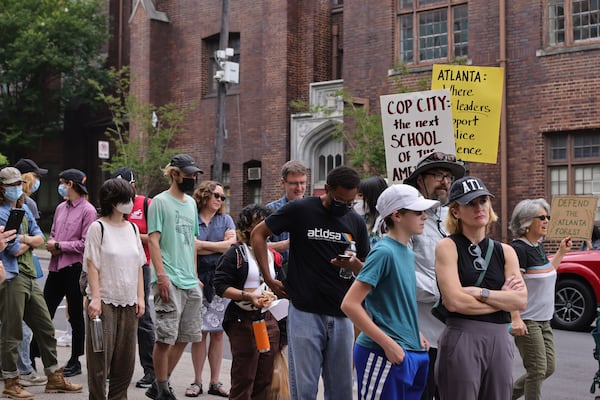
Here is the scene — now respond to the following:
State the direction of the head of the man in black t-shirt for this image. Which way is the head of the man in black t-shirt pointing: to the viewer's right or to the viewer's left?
to the viewer's right

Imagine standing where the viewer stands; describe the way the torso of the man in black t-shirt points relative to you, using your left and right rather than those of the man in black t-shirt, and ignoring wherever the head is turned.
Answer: facing the viewer and to the right of the viewer

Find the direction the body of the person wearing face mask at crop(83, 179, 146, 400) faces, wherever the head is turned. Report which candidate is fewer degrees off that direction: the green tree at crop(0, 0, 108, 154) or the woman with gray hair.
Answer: the woman with gray hair

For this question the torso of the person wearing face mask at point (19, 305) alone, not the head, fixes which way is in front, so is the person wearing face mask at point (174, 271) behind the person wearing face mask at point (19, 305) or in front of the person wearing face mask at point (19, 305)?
in front

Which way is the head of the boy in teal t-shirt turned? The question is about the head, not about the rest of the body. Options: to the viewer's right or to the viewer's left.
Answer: to the viewer's right

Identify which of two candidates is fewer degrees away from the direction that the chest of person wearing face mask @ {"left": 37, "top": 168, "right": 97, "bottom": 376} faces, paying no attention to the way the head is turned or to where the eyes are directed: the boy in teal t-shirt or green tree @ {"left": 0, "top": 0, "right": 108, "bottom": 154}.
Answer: the boy in teal t-shirt
